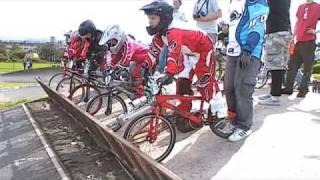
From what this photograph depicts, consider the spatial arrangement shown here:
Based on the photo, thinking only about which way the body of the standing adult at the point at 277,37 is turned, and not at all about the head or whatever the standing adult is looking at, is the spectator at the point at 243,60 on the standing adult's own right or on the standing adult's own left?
on the standing adult's own left

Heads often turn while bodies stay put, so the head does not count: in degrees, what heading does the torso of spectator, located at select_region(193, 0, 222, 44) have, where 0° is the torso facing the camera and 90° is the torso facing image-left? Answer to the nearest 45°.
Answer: approximately 45°

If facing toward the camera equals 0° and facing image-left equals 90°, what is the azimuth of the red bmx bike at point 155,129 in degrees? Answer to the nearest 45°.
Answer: approximately 45°

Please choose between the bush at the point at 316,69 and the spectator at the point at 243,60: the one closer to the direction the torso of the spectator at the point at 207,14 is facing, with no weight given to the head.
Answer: the spectator

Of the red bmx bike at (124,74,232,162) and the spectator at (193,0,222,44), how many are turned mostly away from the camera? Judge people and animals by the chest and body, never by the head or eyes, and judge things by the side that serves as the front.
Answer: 0

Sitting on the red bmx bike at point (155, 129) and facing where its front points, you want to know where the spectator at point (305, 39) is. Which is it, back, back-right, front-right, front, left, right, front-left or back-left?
back
